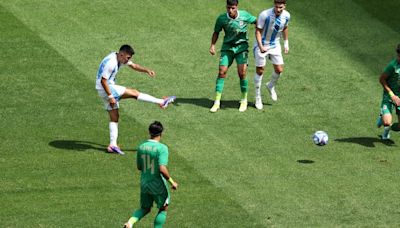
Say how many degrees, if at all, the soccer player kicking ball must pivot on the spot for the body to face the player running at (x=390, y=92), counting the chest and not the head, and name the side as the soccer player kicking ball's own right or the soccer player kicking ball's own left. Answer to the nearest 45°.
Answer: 0° — they already face them

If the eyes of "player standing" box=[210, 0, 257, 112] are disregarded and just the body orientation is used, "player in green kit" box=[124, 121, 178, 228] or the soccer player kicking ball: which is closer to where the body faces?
the player in green kit

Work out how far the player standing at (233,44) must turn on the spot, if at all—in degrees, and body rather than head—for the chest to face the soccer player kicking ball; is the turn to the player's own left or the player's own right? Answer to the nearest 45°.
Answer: approximately 45° to the player's own right

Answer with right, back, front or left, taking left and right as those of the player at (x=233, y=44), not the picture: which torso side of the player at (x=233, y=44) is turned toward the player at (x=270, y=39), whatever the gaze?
left

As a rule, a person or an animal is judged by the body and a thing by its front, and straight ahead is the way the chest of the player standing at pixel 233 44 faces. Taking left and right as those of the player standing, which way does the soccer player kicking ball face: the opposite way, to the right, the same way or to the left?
to the left

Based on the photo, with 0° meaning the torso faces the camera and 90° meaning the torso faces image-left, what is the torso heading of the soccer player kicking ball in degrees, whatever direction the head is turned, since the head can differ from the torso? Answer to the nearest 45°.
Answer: approximately 270°

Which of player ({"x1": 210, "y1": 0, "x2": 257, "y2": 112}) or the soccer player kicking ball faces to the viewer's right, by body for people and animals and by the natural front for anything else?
the soccer player kicking ball

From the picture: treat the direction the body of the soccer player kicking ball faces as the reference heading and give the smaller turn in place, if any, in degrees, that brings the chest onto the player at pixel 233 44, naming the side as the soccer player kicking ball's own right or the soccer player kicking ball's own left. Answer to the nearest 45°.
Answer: approximately 45° to the soccer player kicking ball's own left
